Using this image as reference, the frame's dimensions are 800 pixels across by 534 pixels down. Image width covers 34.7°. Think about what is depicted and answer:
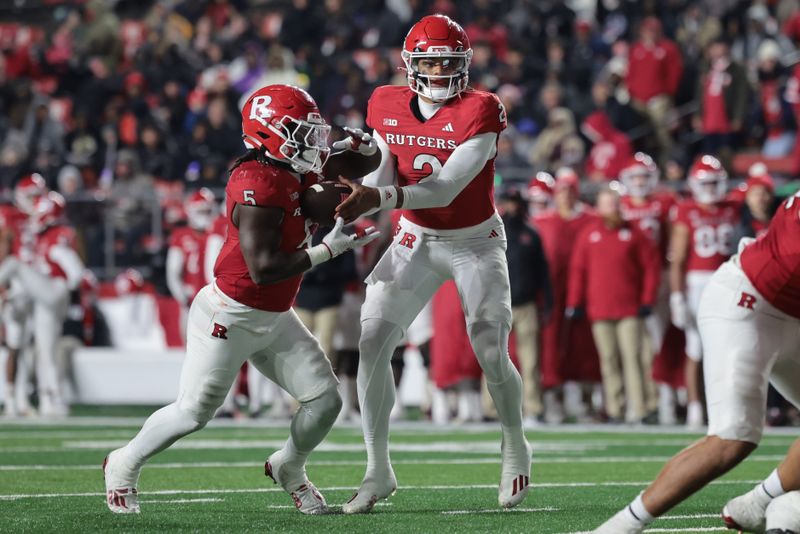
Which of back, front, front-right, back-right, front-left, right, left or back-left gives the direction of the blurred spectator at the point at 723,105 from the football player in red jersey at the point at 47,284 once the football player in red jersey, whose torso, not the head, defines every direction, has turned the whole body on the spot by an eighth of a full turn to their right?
back-right

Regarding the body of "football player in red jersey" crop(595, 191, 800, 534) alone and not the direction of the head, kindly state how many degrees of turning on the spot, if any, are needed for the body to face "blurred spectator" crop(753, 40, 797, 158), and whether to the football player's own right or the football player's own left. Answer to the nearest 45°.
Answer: approximately 90° to the football player's own left

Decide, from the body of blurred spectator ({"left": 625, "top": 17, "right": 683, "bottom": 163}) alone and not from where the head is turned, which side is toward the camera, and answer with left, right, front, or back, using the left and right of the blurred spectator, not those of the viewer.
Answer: front

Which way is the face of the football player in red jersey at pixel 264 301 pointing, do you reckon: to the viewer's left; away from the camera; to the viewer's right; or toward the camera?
to the viewer's right

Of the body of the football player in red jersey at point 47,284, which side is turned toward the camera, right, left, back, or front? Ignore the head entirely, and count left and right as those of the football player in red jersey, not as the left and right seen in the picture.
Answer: left

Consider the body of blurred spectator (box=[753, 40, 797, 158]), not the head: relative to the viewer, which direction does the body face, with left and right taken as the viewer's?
facing the viewer

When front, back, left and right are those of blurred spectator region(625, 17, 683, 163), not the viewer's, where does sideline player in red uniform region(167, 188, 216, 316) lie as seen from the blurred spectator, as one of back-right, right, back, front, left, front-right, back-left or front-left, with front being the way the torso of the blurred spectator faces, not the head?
front-right

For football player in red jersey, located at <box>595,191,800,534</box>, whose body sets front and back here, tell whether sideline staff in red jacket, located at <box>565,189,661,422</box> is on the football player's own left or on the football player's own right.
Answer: on the football player's own left

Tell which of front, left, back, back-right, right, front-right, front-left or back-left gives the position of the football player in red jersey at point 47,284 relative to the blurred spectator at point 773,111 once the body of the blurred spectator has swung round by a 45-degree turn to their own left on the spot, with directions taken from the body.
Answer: right

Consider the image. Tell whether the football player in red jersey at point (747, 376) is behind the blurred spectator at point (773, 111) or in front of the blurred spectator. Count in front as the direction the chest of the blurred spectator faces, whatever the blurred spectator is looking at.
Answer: in front

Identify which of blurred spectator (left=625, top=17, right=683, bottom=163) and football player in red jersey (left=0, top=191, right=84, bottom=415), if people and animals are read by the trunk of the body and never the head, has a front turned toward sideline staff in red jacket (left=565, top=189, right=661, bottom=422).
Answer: the blurred spectator

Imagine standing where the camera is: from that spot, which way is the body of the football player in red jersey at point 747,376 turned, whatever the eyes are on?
to the viewer's right
